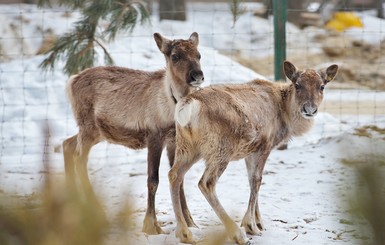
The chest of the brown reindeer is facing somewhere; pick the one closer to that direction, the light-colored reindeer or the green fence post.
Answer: the light-colored reindeer

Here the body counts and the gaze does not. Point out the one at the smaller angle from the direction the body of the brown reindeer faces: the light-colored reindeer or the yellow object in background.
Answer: the light-colored reindeer

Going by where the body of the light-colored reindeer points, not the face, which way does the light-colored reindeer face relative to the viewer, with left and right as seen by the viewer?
facing away from the viewer and to the right of the viewer

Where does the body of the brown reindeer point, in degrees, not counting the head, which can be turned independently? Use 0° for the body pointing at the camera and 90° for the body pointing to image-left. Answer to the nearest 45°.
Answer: approximately 315°

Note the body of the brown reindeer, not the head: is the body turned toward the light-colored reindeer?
yes
